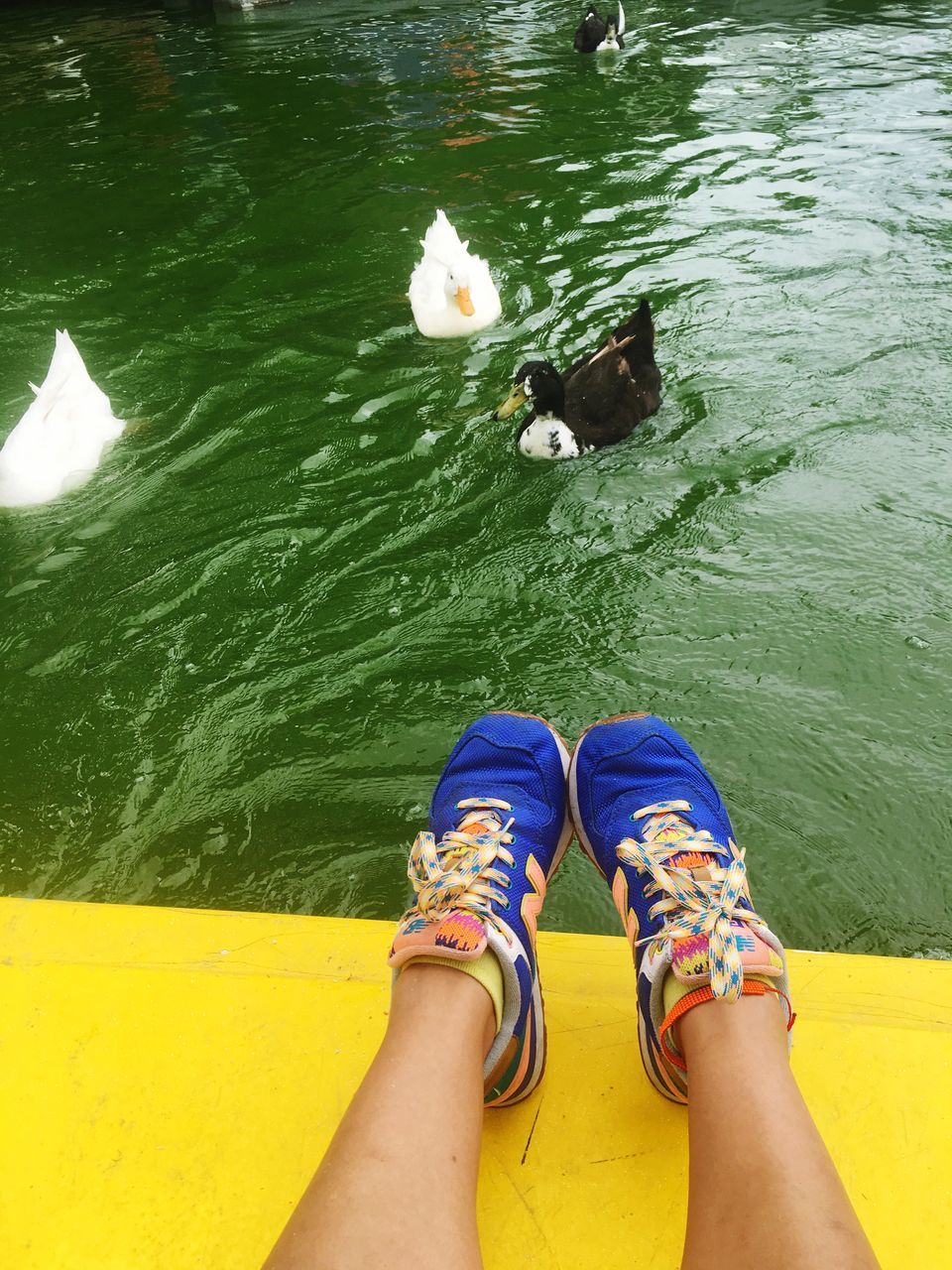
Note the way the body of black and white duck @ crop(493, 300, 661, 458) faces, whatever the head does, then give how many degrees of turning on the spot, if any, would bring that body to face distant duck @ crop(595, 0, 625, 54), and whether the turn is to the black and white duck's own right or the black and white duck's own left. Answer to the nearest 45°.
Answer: approximately 135° to the black and white duck's own right

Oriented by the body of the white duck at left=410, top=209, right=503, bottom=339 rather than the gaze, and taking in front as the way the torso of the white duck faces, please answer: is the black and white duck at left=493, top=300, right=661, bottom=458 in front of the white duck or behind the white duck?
in front

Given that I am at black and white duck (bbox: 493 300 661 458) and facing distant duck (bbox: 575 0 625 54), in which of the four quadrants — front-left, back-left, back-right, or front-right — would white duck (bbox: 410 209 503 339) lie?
front-left

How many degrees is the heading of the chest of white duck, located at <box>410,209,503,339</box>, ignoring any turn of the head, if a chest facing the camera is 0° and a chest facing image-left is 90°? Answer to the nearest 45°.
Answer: approximately 0°

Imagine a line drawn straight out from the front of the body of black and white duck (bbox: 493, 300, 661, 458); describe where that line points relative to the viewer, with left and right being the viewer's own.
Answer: facing the viewer and to the left of the viewer

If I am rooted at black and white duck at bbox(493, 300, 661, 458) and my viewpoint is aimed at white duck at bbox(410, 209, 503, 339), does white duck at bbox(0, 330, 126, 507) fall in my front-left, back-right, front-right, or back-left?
front-left

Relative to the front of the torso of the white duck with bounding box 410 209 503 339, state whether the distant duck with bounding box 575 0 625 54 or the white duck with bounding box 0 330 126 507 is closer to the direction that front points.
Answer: the white duck

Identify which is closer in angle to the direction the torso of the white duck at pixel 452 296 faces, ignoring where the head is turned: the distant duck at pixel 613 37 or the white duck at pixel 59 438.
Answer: the white duck

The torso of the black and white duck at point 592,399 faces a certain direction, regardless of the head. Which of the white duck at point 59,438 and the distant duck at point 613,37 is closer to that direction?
the white duck

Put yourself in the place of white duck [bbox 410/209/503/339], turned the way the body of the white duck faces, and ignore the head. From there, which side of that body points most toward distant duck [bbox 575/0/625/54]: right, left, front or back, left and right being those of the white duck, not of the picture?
back

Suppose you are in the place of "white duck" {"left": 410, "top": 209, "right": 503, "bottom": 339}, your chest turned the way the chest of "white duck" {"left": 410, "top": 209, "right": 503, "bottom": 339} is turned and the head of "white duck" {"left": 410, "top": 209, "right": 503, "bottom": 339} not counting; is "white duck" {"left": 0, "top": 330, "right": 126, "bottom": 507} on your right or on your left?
on your right
